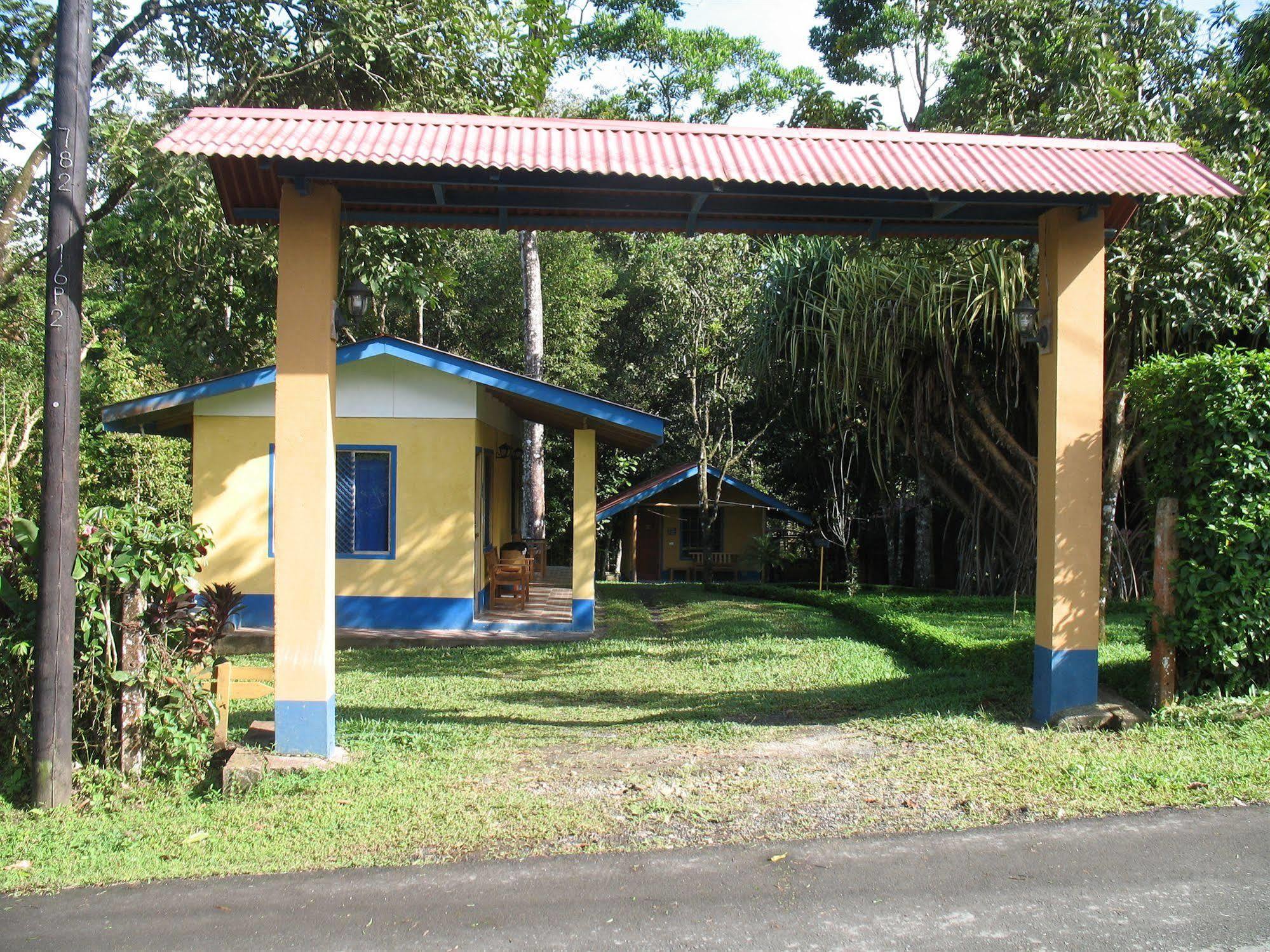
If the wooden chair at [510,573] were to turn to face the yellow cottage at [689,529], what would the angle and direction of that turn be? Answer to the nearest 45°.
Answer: approximately 90° to its left

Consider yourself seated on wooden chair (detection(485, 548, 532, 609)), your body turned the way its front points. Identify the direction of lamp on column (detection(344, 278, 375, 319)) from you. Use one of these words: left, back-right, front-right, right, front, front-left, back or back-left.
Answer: right

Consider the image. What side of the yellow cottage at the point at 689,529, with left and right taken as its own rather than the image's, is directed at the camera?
front

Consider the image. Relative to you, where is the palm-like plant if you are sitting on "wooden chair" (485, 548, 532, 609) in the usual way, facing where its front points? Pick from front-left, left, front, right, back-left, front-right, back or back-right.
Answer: front

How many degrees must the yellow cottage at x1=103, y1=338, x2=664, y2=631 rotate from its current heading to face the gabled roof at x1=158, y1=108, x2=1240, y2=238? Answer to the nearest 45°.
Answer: approximately 90° to its right

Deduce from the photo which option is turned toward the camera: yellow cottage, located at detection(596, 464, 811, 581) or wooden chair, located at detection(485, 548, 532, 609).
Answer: the yellow cottage

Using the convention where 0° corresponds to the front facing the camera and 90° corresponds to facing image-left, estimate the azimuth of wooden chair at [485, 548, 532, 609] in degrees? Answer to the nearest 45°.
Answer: approximately 270°

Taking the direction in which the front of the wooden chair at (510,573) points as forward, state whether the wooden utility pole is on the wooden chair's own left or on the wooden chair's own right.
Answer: on the wooden chair's own right

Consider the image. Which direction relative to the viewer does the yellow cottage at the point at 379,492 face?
to the viewer's right

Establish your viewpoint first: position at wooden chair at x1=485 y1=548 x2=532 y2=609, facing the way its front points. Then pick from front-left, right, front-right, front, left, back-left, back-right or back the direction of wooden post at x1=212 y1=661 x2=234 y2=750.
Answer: right

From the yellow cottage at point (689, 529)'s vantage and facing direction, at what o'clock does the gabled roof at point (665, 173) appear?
The gabled roof is roughly at 12 o'clock from the yellow cottage.

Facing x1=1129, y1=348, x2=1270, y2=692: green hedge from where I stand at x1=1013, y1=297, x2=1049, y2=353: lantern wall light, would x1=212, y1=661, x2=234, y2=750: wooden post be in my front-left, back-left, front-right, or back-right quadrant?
back-left

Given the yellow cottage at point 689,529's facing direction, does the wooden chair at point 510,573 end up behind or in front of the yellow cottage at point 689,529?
in front

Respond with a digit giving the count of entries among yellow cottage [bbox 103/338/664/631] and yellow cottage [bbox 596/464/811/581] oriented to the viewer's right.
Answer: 1

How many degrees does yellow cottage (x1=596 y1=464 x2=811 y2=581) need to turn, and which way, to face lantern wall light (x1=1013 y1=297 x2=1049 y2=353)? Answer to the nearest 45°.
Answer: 0° — it already faces it
